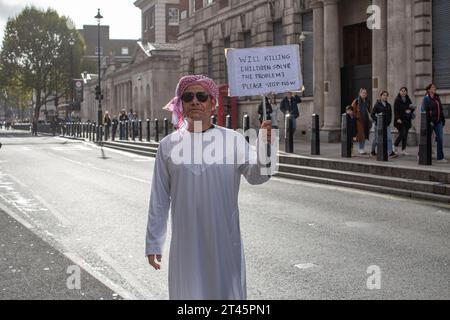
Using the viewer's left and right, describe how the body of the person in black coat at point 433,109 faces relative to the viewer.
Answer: facing the viewer and to the right of the viewer

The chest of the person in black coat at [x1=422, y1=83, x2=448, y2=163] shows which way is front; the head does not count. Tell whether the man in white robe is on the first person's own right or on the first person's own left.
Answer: on the first person's own right

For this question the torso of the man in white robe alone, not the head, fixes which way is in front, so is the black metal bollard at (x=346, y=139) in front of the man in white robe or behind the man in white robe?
behind

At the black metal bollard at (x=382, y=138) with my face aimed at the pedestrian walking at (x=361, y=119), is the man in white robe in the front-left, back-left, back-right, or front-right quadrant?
back-left

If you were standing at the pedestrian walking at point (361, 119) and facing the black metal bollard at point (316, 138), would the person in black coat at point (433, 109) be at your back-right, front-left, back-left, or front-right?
back-left

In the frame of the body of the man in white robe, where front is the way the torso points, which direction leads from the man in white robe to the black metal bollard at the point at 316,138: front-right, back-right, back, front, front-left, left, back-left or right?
back

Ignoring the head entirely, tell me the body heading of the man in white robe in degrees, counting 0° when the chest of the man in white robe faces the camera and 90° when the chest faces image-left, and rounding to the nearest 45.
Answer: approximately 0°

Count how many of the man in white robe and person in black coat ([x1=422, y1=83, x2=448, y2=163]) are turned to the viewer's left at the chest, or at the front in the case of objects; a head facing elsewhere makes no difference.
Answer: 0

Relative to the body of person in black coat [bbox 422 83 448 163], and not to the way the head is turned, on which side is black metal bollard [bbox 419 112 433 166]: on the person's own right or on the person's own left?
on the person's own right

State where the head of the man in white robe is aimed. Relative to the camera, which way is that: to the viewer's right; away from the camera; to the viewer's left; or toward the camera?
toward the camera

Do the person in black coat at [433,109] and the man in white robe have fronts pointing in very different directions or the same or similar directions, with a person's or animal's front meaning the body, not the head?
same or similar directions

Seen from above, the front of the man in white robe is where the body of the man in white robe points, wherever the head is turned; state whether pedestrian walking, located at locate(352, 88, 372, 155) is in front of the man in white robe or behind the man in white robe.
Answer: behind
